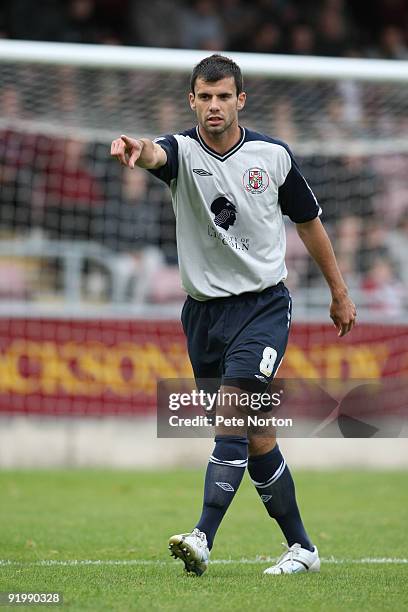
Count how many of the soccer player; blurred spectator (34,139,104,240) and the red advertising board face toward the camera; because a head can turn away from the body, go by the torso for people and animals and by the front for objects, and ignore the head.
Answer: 3

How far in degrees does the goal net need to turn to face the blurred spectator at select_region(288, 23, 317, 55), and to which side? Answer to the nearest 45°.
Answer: approximately 135° to its left

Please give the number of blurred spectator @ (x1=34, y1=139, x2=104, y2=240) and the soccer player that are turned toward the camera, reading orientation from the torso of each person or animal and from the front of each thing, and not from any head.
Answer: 2

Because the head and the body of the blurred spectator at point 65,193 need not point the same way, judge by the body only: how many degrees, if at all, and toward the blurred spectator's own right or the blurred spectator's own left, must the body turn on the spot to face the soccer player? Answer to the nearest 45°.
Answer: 0° — they already face them

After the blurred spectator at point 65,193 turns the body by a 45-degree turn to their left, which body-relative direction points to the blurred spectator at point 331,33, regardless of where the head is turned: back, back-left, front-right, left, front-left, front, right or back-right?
left

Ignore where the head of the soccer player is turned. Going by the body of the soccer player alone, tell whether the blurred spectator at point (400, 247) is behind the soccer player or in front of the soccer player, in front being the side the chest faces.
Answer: behind

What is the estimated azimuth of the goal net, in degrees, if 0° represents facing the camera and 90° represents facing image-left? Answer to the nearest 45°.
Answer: approximately 0°

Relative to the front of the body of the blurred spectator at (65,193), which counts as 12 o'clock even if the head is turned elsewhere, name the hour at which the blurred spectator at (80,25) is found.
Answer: the blurred spectator at (80,25) is roughly at 6 o'clock from the blurred spectator at (65,193).

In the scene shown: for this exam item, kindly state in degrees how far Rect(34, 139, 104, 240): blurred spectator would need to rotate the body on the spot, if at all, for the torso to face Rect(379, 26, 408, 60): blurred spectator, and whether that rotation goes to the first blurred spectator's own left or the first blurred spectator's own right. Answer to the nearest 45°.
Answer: approximately 135° to the first blurred spectator's own left
